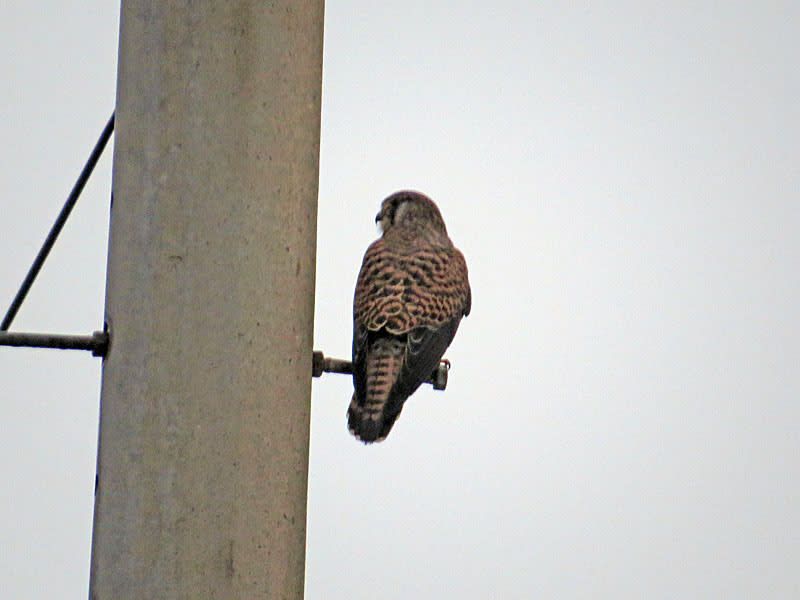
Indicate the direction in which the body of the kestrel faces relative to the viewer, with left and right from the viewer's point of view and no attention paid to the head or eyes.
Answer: facing away from the viewer
